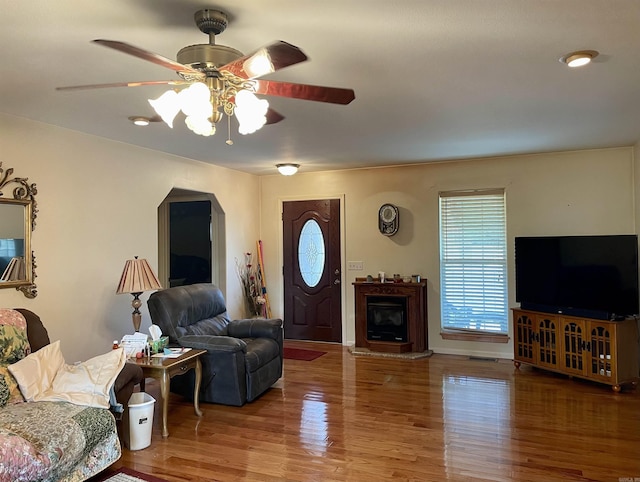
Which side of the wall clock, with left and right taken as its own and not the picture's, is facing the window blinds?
left

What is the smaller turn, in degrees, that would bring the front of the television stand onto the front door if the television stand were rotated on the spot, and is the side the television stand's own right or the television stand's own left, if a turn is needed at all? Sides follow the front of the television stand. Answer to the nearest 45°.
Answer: approximately 45° to the television stand's own right

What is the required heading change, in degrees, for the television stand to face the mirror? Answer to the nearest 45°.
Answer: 0° — it already faces it

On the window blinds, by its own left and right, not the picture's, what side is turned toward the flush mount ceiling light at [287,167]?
right

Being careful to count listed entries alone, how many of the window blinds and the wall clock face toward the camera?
2
